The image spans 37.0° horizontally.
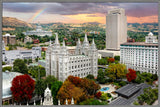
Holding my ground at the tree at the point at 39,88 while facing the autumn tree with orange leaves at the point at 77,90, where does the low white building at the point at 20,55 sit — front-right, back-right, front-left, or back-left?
back-left

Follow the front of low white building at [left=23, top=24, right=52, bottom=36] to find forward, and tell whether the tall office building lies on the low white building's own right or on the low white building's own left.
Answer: on the low white building's own left

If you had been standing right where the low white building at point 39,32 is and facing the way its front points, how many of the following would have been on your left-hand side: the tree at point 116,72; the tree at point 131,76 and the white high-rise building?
3

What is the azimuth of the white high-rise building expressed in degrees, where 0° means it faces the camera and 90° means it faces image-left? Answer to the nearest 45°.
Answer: approximately 45°

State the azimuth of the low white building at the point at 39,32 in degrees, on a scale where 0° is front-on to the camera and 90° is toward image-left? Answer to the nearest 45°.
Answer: approximately 0°

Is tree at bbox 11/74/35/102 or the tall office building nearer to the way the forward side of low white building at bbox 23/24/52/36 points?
the tree

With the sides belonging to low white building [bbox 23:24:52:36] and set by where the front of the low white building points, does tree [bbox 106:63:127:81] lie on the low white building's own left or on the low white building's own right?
on the low white building's own left
